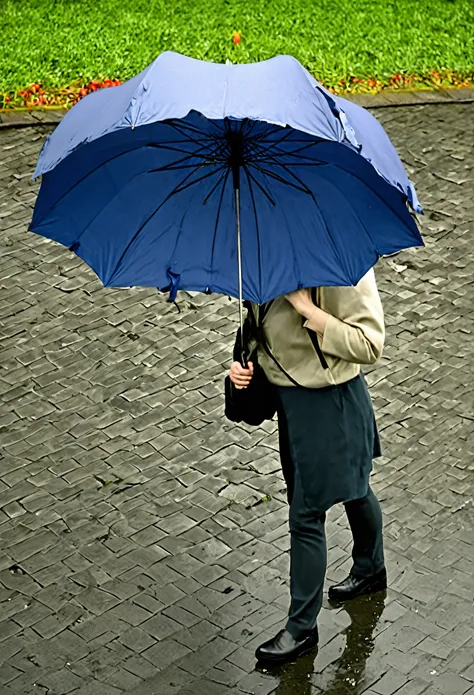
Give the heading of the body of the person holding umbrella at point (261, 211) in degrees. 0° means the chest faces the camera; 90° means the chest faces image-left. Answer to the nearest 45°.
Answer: approximately 45°
